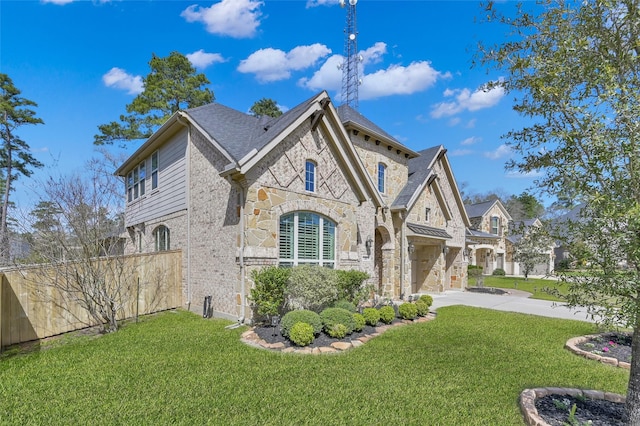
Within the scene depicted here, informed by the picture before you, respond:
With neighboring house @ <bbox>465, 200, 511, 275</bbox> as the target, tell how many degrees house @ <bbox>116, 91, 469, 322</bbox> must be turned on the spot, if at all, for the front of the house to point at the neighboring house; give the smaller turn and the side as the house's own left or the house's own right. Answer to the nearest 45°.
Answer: approximately 90° to the house's own left

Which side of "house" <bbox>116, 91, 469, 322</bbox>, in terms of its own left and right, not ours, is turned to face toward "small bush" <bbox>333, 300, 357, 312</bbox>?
front

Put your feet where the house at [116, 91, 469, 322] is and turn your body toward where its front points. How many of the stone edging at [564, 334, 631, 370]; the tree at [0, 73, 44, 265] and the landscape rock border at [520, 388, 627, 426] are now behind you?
1

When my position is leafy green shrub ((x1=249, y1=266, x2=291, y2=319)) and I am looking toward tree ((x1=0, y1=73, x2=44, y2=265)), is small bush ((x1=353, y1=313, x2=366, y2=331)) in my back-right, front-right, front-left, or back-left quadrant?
back-right

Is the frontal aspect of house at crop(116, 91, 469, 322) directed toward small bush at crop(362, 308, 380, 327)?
yes

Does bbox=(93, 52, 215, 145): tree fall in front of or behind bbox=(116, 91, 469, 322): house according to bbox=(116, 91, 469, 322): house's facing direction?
behind

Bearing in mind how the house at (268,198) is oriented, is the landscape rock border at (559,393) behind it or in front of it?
in front

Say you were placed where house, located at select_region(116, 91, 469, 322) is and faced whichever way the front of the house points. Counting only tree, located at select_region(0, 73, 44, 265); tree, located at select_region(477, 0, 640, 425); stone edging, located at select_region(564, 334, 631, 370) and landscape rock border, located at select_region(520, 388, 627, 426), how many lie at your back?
1

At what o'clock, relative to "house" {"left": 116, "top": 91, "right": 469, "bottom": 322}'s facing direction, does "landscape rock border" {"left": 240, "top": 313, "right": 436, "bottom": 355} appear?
The landscape rock border is roughly at 1 o'clock from the house.

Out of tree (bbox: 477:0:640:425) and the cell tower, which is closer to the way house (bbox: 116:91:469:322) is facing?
the tree

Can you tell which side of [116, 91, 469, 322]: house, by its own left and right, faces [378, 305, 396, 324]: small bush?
front

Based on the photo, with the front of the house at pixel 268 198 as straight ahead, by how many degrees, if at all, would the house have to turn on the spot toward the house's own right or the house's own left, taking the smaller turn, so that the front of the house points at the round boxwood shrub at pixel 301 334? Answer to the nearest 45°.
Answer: approximately 45° to the house's own right

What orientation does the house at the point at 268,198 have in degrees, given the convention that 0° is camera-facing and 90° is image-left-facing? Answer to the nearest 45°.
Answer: approximately 315°

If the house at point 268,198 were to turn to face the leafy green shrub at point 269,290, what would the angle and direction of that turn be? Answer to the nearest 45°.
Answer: approximately 45° to its right
